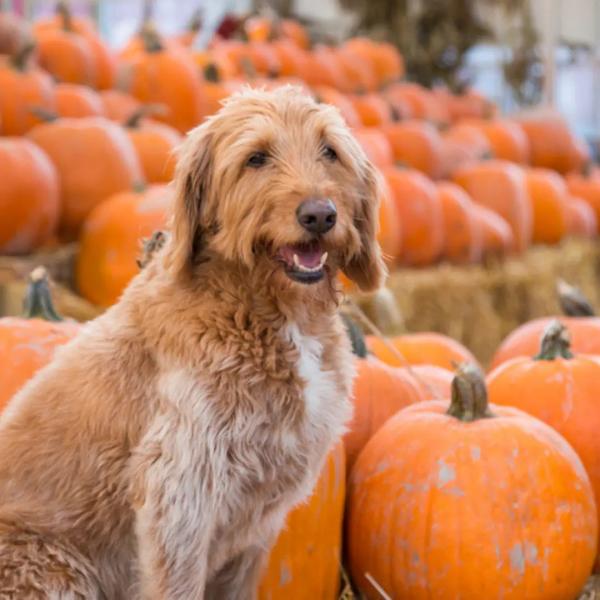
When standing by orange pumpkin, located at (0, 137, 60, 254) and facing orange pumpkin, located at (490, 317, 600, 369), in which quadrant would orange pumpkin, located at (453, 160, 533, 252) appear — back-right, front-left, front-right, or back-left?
front-left

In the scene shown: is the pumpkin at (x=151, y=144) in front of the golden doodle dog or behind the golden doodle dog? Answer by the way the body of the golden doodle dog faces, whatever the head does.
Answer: behind

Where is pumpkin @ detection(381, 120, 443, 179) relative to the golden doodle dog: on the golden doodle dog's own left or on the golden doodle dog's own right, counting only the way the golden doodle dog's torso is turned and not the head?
on the golden doodle dog's own left

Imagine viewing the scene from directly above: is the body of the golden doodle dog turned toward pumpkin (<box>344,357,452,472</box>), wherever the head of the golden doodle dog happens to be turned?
no

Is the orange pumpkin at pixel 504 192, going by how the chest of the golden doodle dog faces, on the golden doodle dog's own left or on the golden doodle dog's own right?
on the golden doodle dog's own left

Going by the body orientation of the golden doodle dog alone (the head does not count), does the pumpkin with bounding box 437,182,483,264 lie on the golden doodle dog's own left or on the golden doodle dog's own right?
on the golden doodle dog's own left

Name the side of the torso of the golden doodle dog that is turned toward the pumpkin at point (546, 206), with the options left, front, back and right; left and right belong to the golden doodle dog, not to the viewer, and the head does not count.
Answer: left

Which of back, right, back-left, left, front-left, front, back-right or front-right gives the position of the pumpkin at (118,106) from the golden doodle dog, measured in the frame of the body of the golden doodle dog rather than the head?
back-left

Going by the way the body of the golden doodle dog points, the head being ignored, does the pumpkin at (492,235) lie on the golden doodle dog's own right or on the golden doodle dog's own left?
on the golden doodle dog's own left

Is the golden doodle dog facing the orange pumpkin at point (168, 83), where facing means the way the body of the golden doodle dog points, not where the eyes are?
no

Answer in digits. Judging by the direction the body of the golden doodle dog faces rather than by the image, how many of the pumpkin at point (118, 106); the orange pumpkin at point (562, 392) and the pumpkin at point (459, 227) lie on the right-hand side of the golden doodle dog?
0

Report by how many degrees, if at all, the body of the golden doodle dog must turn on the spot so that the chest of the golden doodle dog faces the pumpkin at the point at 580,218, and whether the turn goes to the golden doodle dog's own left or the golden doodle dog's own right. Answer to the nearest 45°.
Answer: approximately 90° to the golden doodle dog's own left

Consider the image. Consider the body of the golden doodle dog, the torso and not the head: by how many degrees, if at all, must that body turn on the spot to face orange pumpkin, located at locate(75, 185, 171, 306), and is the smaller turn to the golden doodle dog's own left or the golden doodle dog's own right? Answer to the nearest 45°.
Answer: approximately 135° to the golden doodle dog's own left

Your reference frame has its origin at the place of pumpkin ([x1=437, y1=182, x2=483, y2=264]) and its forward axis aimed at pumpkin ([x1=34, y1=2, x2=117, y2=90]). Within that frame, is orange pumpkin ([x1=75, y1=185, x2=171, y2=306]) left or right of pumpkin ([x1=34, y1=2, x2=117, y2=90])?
left

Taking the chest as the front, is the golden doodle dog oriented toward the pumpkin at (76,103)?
no
